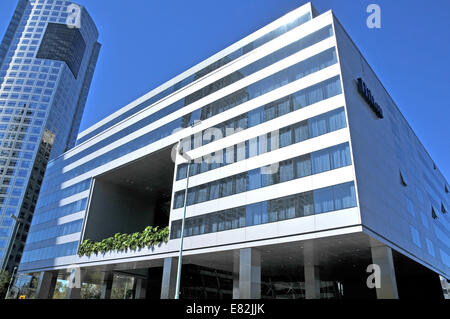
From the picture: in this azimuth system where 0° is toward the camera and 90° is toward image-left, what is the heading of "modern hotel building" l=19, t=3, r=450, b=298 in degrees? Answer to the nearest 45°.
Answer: approximately 45°
